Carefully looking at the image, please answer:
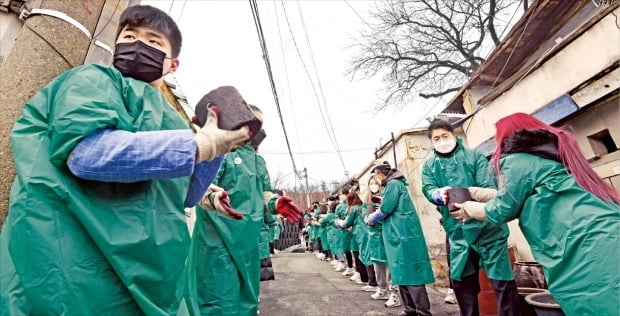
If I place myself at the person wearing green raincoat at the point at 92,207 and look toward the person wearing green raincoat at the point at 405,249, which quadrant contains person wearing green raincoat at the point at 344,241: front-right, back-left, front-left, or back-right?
front-left

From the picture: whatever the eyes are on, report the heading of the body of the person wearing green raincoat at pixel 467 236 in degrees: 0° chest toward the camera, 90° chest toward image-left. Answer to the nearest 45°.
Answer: approximately 45°

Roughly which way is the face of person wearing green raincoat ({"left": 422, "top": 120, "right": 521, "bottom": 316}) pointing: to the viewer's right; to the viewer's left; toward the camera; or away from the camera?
toward the camera

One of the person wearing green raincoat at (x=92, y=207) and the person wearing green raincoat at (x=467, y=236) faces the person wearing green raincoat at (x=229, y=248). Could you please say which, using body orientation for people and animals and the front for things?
the person wearing green raincoat at (x=467, y=236)

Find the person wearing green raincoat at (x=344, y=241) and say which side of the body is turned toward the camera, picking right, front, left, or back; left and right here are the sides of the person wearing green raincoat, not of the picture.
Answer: left

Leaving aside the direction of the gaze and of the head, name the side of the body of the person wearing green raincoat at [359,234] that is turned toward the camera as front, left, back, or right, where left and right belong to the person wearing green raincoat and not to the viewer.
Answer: left

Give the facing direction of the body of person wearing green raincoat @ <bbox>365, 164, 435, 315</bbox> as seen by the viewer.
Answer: to the viewer's left
